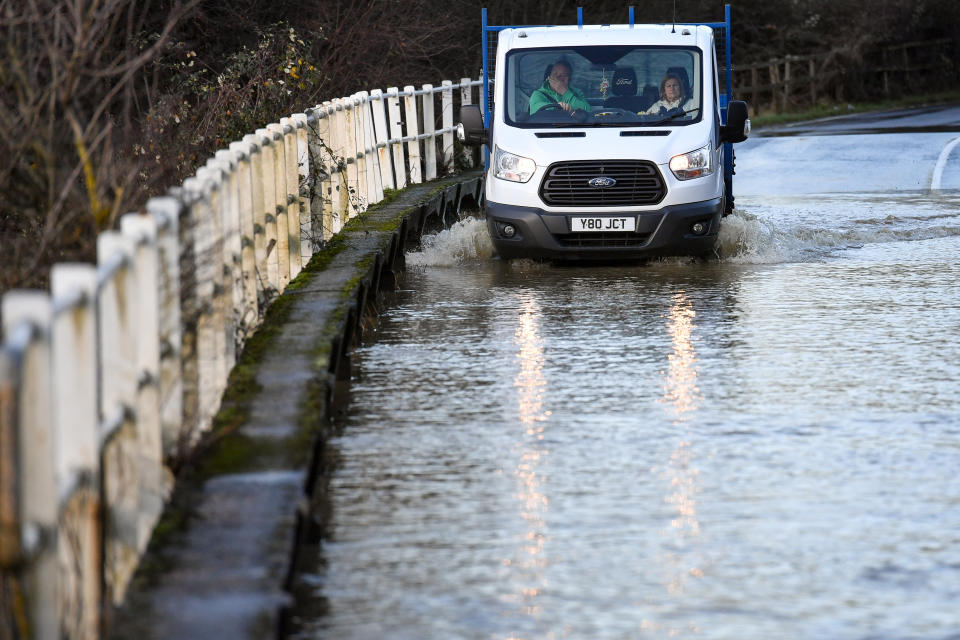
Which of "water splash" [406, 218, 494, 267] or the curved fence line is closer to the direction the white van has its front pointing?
the curved fence line

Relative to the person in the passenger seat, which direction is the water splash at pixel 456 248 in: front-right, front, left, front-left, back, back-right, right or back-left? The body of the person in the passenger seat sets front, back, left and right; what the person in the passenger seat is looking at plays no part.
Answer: right

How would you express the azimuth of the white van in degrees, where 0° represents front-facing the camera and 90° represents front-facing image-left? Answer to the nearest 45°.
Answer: approximately 0°

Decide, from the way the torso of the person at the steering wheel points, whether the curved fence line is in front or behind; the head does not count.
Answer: in front
